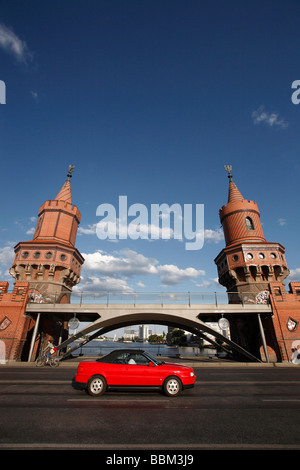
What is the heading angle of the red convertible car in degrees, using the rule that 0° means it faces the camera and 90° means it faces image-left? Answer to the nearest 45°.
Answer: approximately 270°

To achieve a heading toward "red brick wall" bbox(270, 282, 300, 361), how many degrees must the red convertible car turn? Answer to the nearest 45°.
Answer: approximately 45° to its left

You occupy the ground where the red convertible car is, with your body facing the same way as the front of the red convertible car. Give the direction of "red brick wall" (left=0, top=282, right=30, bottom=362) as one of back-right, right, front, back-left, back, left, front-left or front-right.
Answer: back-left

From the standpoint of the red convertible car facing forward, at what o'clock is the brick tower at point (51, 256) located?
The brick tower is roughly at 8 o'clock from the red convertible car.

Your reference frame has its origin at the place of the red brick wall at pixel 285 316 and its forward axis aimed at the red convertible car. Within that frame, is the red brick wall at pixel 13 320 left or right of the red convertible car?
right
